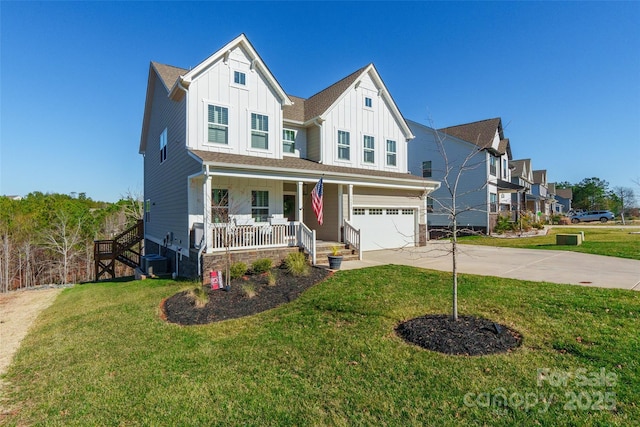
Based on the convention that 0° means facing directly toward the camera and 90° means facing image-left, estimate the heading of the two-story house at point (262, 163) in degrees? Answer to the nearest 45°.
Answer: approximately 315°

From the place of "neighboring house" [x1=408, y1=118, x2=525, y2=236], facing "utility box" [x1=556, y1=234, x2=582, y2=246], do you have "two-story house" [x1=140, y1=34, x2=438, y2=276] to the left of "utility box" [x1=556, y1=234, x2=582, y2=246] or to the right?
right

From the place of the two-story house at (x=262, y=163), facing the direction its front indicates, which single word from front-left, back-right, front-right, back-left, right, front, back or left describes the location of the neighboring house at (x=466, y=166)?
left

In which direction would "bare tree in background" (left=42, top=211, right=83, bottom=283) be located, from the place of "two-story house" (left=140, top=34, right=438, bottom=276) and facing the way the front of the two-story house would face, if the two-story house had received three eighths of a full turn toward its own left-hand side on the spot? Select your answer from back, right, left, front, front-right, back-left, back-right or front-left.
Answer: front-left

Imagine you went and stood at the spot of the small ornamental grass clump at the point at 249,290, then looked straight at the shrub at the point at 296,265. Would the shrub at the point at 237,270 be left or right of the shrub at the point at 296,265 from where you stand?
left

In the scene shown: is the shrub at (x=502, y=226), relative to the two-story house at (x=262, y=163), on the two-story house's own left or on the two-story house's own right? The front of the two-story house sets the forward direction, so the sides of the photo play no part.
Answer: on the two-story house's own left

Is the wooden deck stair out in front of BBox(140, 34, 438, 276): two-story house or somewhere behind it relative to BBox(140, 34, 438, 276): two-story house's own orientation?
behind
